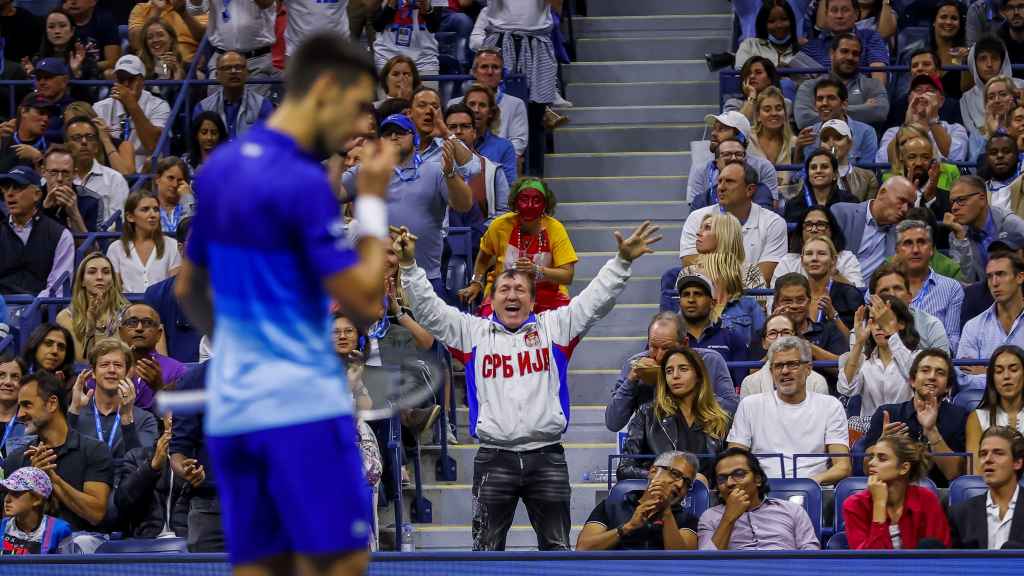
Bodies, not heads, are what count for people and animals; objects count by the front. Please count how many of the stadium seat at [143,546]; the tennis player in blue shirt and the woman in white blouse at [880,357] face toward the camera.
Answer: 2

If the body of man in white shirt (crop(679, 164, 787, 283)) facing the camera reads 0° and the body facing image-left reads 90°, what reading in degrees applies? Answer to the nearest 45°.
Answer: approximately 45°

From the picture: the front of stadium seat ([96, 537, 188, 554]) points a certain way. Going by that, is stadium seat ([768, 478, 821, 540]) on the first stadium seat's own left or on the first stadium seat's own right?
on the first stadium seat's own left

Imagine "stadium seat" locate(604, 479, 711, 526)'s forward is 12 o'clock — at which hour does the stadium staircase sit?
The stadium staircase is roughly at 6 o'clock from the stadium seat.

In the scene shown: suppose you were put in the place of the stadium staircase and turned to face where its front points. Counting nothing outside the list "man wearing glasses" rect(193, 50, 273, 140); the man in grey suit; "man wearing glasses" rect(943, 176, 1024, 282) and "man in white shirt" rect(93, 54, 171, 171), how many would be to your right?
2

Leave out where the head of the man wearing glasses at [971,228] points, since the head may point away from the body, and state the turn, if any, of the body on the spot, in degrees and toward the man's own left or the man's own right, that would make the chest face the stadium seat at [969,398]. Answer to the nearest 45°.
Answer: approximately 45° to the man's own left

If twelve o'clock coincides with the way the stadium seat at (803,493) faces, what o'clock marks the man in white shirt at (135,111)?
The man in white shirt is roughly at 4 o'clock from the stadium seat.

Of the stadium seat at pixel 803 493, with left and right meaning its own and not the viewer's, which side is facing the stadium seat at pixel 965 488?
left

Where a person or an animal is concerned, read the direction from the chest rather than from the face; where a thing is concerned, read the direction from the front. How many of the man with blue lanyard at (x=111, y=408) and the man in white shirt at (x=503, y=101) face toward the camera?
2
